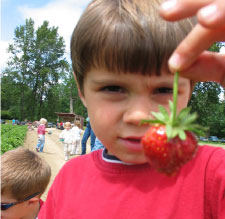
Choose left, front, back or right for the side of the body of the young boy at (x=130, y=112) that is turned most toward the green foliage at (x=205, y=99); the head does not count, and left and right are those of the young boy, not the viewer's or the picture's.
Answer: back

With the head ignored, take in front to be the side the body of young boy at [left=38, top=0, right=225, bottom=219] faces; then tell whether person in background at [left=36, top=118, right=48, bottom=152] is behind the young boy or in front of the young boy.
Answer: behind

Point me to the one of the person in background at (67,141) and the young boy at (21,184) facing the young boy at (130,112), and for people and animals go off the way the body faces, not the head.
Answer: the person in background

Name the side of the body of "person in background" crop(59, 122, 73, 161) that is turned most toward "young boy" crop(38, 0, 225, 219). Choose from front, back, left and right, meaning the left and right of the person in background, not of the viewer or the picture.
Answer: front

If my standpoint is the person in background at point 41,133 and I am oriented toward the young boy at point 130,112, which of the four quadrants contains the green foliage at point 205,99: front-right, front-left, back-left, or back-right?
back-left

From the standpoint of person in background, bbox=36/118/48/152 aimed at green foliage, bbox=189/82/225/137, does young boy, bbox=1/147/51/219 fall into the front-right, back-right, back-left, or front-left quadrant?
back-right
